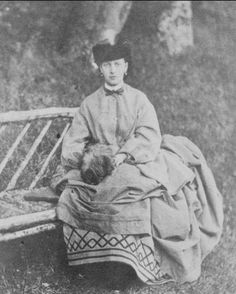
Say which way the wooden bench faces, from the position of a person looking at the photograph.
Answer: facing the viewer and to the right of the viewer

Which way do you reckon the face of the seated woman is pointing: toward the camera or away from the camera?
toward the camera
